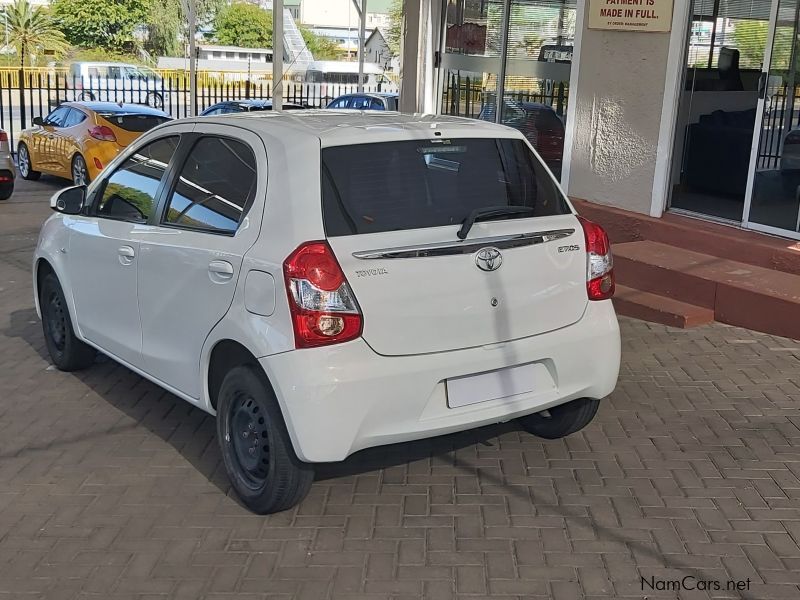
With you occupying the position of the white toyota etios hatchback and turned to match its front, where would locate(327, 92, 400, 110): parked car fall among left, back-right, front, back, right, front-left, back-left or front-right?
front-right

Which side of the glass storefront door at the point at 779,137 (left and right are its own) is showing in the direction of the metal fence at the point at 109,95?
right

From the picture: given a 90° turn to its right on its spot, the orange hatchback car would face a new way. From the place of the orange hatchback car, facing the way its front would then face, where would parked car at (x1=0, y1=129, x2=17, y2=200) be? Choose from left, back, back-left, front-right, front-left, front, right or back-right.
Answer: back

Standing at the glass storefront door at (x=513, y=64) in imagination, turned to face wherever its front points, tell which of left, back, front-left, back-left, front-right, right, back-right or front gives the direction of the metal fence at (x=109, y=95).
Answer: right

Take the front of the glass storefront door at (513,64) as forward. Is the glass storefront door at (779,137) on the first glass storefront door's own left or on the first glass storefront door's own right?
on the first glass storefront door's own left

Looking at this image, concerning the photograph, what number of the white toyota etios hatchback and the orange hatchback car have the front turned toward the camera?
0

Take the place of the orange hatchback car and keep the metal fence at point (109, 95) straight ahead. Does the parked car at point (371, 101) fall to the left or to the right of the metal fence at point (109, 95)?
right

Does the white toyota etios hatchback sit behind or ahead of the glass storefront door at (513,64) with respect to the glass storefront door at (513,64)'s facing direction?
ahead

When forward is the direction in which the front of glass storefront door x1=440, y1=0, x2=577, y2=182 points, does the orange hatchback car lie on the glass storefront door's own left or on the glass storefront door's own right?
on the glass storefront door's own right

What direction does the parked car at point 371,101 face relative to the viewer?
to the viewer's left

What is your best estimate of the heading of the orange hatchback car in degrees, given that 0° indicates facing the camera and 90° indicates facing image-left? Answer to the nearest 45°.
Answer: approximately 135°

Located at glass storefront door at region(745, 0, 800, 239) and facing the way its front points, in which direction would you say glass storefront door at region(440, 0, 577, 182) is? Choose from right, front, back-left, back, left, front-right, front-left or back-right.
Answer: right
